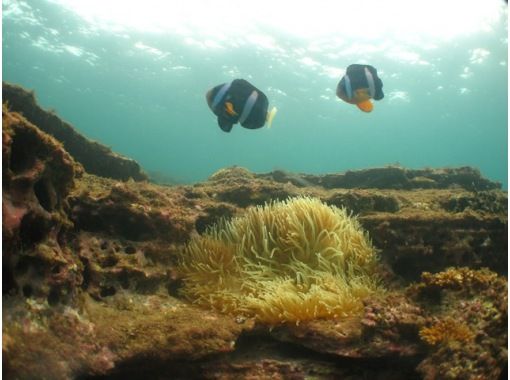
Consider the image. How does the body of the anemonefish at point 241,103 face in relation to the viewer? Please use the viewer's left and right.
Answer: facing to the left of the viewer

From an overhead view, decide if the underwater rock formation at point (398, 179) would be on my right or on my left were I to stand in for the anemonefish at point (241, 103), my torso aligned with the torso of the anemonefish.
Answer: on my right

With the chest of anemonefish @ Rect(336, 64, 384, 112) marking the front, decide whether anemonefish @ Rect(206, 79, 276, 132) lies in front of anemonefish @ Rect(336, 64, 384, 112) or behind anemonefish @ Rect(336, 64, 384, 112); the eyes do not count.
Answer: in front

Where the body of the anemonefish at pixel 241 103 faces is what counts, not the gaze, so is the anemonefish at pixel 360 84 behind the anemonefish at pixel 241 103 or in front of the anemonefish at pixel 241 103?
behind

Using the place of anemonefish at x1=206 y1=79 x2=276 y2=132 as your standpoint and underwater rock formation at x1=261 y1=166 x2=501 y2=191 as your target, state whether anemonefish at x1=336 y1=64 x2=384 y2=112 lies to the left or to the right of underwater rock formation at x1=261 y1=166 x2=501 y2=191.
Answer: right

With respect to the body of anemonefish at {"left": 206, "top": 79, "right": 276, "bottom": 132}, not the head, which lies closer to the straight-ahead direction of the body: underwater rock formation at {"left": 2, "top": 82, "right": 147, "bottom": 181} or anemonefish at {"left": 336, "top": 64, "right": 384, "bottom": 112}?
the underwater rock formation
